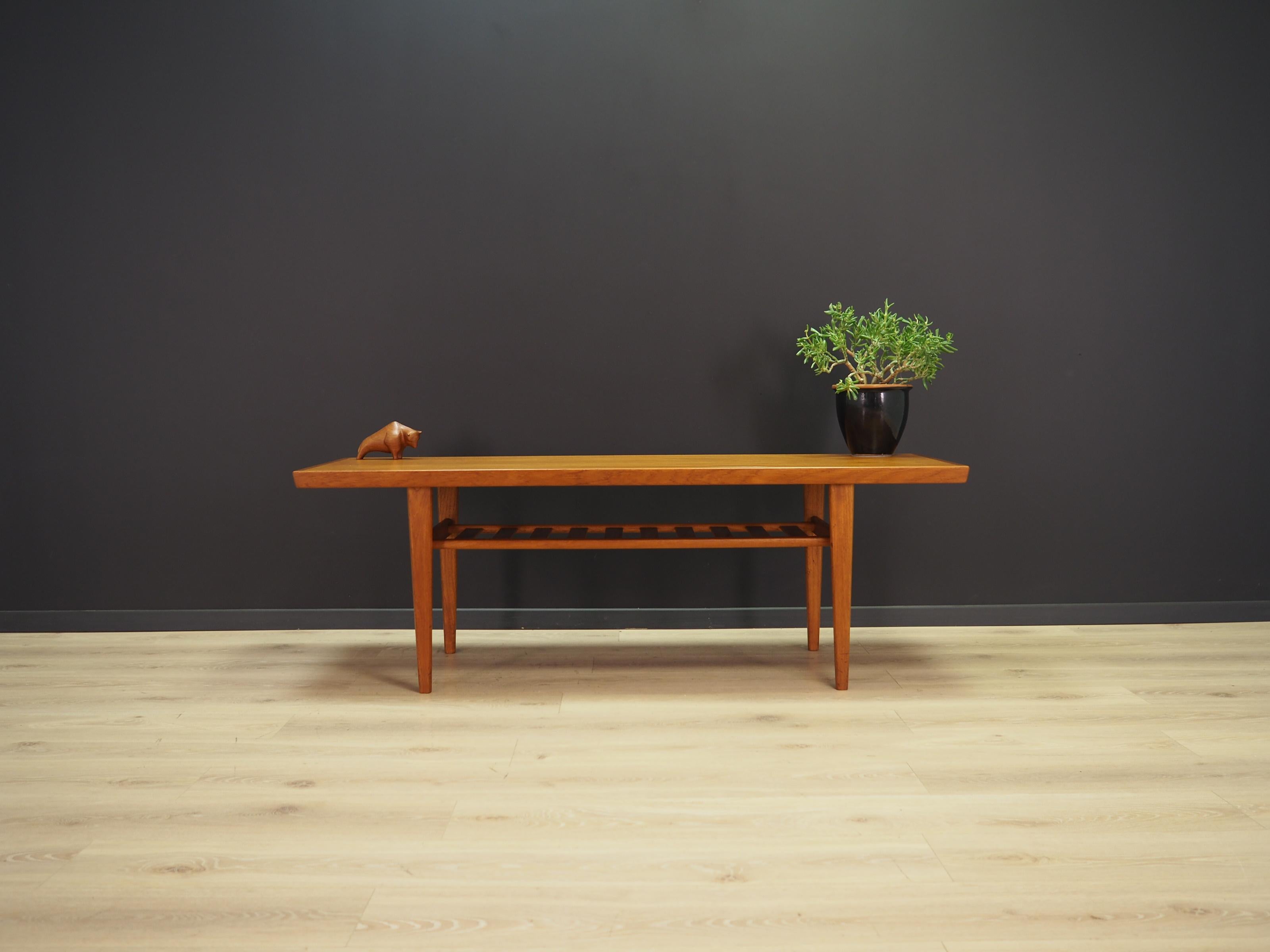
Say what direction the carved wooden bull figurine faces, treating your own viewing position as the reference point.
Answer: facing to the right of the viewer

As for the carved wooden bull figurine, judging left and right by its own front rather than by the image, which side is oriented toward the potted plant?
front
